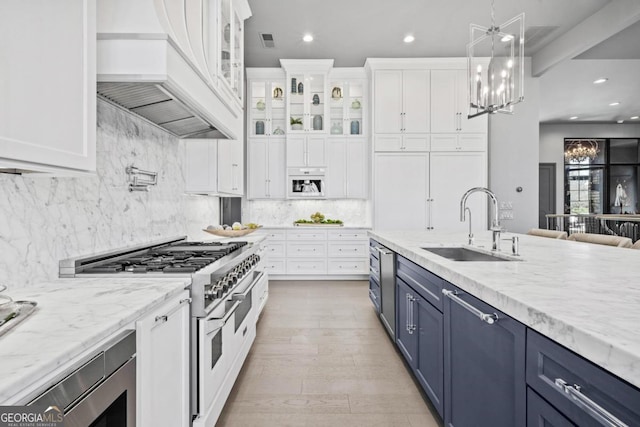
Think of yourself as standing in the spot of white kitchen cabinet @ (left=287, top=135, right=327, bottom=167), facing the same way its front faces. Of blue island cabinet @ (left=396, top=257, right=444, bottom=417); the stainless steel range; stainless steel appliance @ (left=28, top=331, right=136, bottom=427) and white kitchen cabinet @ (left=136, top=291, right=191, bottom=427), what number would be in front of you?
4

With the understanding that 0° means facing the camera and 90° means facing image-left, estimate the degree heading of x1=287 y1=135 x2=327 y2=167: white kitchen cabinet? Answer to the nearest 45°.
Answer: approximately 0°

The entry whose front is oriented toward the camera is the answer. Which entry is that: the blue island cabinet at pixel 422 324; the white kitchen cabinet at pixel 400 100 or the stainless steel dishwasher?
the white kitchen cabinet

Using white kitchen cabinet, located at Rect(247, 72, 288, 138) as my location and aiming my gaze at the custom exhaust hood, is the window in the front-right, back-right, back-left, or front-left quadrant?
back-left

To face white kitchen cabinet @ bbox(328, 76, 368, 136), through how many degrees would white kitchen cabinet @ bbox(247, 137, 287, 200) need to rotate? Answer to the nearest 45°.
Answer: approximately 90° to its left

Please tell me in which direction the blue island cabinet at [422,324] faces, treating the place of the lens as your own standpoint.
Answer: facing to the left of the viewer

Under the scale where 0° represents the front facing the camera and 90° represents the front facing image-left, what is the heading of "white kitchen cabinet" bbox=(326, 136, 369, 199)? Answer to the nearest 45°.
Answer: approximately 0°

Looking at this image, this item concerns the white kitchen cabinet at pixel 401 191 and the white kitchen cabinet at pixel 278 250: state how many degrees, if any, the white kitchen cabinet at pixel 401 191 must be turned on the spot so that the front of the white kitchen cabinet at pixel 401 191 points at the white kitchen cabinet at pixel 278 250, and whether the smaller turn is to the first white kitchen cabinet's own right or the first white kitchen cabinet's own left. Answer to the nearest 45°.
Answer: approximately 90° to the first white kitchen cabinet's own right

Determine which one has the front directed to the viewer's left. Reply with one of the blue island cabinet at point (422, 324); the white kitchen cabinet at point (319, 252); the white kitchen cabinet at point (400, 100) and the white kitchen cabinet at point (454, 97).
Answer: the blue island cabinet

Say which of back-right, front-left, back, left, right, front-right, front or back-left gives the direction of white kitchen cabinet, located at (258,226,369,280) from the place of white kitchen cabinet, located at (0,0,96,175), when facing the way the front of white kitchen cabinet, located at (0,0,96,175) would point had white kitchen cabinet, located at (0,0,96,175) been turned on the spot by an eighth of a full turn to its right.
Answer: back-left

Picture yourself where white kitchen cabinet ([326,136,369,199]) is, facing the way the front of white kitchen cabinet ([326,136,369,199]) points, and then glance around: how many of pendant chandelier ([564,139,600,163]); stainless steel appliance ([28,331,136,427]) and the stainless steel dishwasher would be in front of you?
2

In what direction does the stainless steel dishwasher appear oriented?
to the viewer's left
